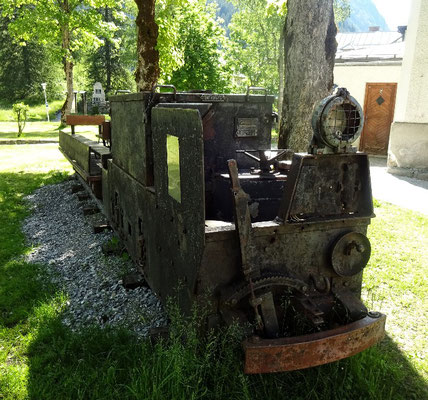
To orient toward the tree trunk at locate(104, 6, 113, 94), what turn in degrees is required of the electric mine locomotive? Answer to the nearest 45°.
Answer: approximately 135° to its left

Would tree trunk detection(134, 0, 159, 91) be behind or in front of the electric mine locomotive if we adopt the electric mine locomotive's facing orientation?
behind

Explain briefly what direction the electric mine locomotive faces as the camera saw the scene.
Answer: facing the viewer and to the right of the viewer

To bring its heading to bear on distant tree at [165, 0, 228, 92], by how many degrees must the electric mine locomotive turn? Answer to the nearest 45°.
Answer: approximately 135° to its left

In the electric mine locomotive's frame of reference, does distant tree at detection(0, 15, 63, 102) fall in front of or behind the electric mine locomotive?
behind
